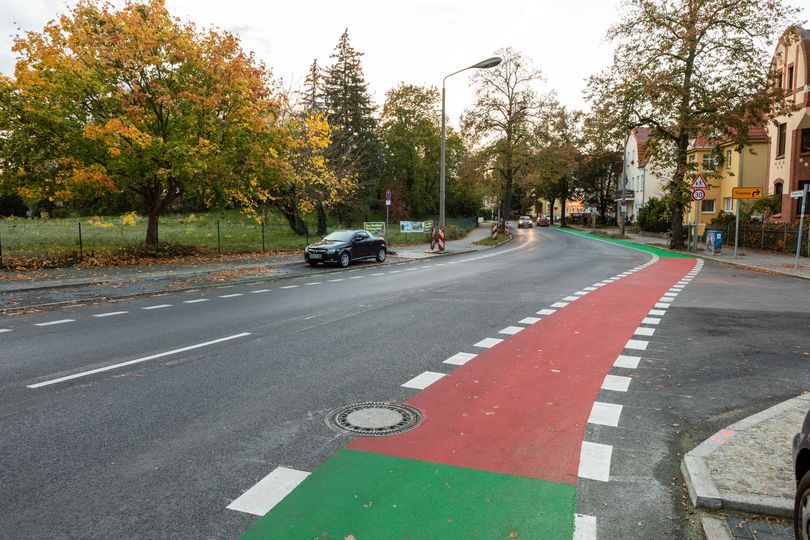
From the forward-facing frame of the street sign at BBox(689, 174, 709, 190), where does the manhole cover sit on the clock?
The manhole cover is roughly at 12 o'clock from the street sign.

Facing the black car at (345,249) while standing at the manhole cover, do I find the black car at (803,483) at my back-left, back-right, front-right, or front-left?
back-right

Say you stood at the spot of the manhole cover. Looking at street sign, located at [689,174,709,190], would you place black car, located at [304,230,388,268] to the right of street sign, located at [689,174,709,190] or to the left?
left

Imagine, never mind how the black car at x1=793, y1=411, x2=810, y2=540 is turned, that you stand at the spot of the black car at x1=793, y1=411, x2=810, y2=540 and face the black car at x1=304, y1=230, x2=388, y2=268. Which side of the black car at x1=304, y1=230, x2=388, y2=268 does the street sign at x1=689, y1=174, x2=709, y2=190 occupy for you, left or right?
right

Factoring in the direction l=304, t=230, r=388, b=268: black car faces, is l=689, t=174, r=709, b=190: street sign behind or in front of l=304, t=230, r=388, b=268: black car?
behind

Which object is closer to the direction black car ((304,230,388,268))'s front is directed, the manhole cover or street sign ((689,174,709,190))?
the manhole cover

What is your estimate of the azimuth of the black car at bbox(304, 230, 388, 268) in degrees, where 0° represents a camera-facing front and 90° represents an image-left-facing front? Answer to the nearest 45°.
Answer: approximately 45°

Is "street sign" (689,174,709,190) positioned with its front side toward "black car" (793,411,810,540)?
yes

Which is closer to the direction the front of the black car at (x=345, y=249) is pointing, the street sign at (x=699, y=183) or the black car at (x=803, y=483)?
the black car
